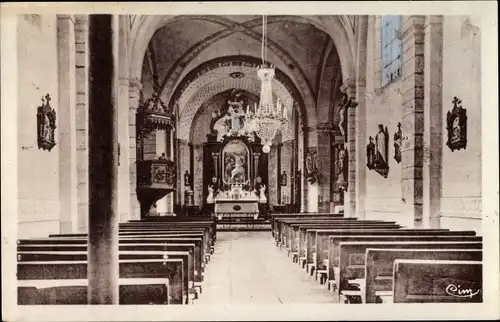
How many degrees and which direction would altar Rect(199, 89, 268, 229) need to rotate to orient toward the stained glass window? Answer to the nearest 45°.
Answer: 0° — it already faces it

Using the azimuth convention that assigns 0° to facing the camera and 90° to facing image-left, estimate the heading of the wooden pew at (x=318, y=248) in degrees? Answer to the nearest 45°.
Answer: approximately 180°

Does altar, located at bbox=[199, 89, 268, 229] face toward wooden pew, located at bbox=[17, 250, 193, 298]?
yes

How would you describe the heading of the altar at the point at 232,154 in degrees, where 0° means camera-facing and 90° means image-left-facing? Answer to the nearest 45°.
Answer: approximately 0°

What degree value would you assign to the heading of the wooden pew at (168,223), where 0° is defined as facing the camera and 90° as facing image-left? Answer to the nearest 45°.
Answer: approximately 180°

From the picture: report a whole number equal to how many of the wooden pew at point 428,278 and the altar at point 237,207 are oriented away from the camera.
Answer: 1

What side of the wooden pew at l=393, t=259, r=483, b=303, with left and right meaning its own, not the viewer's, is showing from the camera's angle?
back

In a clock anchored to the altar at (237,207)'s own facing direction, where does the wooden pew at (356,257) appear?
The wooden pew is roughly at 12 o'clock from the altar.

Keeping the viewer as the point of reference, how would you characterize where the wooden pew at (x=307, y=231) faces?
facing away from the viewer
